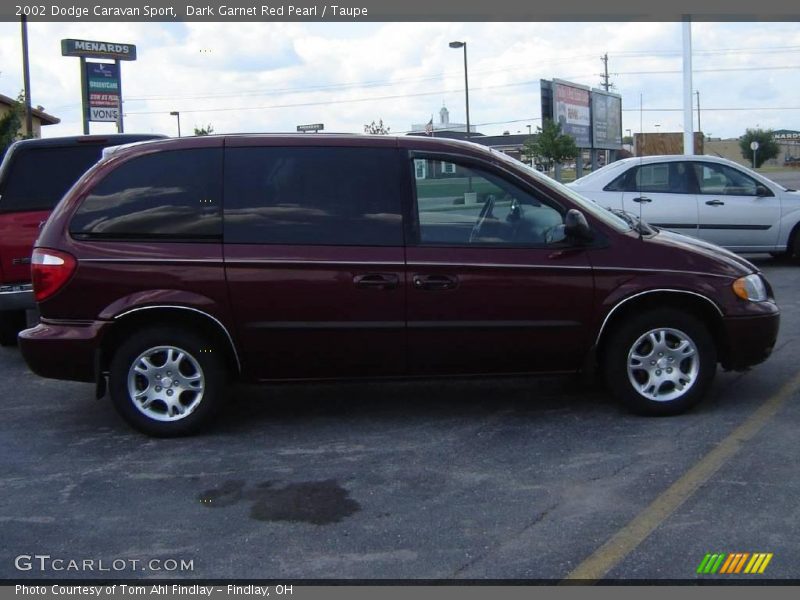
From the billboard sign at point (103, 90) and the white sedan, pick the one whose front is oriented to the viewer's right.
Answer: the white sedan

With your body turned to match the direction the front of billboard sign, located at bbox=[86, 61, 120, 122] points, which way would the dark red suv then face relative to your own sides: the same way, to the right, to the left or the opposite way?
the opposite way

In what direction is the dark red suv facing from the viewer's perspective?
away from the camera

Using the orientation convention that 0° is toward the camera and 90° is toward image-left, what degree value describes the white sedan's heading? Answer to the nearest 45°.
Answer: approximately 270°

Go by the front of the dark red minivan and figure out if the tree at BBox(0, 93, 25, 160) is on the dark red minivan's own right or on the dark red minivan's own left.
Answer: on the dark red minivan's own left

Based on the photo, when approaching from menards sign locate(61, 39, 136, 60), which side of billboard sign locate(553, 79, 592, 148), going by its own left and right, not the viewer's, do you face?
right

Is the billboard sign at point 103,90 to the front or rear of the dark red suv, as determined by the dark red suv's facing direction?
to the front

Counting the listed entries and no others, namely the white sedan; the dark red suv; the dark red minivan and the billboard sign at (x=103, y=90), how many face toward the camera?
1

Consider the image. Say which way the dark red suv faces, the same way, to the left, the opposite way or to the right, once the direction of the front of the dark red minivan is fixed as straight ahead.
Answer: to the left

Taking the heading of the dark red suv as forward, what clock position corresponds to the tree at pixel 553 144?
The tree is roughly at 1 o'clock from the dark red suv.

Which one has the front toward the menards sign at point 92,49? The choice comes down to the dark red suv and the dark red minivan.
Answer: the dark red suv

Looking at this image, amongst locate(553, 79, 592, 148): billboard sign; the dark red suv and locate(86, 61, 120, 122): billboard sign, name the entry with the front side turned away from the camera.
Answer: the dark red suv

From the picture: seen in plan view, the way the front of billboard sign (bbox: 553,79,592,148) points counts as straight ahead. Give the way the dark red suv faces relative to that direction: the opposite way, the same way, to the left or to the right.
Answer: the opposite way

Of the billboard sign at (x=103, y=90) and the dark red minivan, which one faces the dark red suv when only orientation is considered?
the billboard sign

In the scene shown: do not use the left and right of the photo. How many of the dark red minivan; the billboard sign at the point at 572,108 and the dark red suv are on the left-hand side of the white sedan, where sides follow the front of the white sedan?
1

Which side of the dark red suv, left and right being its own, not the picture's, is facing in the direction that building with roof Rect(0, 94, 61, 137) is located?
front

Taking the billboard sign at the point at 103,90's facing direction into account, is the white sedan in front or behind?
in front
